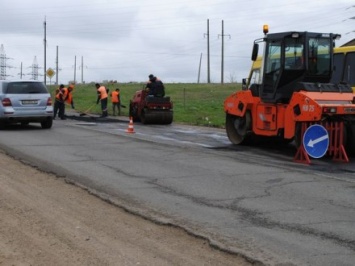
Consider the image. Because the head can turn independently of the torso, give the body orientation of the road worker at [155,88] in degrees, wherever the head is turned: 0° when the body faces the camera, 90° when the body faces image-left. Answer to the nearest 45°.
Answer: approximately 135°

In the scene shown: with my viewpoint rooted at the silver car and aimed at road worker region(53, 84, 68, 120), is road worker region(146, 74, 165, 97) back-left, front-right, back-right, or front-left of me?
front-right

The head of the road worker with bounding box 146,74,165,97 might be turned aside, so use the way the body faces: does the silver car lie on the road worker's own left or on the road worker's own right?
on the road worker's own left

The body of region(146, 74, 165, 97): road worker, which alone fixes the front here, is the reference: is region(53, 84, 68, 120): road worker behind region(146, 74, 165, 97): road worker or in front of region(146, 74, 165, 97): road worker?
in front

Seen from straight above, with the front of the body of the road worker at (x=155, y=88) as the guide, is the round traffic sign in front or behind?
behind

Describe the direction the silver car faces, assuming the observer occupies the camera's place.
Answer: facing away from the viewer

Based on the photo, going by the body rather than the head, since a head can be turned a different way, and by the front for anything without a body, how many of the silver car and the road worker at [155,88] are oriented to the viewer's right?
0

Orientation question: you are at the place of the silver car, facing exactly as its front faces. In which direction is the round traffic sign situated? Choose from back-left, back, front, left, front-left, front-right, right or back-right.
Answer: back-right

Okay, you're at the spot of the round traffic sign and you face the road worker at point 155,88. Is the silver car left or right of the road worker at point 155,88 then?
left

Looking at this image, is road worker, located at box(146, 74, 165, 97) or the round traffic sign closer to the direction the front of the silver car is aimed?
the road worker
